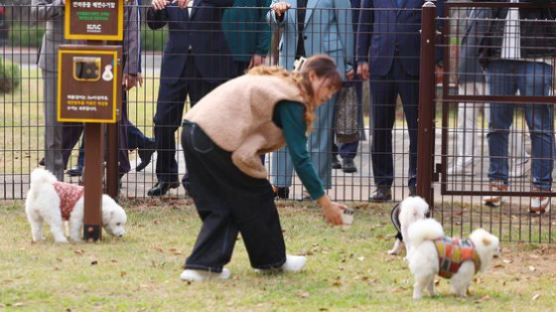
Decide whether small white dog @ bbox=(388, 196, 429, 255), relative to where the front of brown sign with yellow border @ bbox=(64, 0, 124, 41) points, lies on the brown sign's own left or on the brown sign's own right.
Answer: on the brown sign's own left

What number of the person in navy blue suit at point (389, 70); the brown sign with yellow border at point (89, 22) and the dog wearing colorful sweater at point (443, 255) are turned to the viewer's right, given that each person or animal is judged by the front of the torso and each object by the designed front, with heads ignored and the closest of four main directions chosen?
1

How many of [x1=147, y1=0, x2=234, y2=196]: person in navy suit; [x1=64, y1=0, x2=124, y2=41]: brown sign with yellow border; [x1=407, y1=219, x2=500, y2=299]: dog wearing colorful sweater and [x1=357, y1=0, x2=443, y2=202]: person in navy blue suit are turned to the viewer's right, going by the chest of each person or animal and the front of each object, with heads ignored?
1

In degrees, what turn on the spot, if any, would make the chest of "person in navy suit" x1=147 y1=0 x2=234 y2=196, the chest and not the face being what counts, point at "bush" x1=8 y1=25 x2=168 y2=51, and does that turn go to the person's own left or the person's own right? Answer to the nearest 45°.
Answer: approximately 180°

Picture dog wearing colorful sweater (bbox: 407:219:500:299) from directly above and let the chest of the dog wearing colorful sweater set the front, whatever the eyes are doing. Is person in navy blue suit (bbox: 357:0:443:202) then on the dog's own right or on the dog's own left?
on the dog's own left

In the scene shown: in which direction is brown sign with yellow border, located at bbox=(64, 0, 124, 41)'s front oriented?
toward the camera

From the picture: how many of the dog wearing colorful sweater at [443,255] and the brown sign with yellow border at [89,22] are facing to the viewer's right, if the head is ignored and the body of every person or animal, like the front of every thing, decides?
1

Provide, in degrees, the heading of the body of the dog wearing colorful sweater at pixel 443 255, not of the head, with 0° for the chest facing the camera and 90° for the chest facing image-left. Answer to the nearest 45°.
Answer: approximately 270°

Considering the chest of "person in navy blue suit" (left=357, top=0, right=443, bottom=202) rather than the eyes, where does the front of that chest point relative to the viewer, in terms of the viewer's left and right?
facing the viewer
